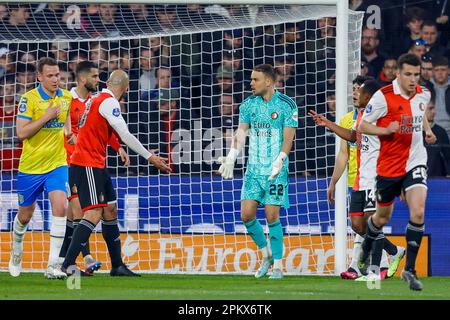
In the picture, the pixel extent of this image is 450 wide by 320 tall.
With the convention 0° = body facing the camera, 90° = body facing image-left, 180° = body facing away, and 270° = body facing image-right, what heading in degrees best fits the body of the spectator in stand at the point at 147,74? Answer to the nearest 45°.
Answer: approximately 0°

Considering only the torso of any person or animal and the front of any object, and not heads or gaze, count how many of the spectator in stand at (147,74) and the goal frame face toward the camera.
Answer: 2

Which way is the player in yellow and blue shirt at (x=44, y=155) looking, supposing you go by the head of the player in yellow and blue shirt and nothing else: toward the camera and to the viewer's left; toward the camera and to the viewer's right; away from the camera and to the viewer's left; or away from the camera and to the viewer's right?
toward the camera and to the viewer's right

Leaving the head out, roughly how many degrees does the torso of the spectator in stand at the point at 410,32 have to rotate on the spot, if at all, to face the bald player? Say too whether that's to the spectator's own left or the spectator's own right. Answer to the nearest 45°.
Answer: approximately 45° to the spectator's own right

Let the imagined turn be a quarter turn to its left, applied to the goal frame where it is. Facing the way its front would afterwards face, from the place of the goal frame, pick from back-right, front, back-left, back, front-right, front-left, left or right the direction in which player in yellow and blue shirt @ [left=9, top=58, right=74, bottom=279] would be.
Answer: back

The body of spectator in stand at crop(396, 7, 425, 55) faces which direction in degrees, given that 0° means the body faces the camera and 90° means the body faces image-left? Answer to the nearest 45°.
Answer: approximately 0°

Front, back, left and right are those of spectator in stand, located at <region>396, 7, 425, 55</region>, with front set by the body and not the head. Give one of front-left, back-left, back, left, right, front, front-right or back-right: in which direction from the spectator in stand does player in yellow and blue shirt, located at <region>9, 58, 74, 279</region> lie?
front-right
